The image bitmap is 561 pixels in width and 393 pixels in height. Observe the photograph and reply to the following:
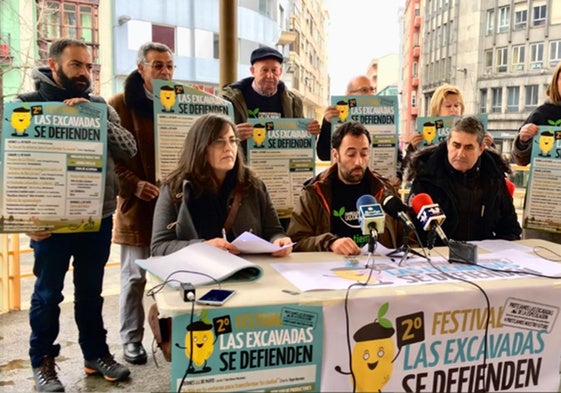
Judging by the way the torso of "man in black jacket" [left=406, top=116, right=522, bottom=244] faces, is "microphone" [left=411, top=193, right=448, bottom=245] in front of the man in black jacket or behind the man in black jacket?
in front

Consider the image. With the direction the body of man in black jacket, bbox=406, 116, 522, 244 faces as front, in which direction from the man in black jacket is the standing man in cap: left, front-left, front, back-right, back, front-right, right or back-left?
right

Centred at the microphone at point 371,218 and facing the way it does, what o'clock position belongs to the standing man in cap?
The standing man in cap is roughly at 11 o'clock from the microphone.

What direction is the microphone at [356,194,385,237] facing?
away from the camera

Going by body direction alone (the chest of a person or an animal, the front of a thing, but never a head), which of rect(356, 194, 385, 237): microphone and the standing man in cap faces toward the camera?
the standing man in cap

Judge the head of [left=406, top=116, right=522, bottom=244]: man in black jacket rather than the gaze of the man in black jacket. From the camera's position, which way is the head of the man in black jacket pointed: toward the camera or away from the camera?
toward the camera

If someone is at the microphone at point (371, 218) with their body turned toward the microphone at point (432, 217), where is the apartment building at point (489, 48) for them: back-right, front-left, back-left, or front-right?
front-left

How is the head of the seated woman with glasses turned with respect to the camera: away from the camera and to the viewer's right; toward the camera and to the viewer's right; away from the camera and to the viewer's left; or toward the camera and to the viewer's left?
toward the camera and to the viewer's right

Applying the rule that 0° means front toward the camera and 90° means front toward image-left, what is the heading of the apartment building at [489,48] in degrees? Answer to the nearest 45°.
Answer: approximately 45°

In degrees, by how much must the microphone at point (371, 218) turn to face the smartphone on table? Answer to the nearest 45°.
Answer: approximately 135° to its left

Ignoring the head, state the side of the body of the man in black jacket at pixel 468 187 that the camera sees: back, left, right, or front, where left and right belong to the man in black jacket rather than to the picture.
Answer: front

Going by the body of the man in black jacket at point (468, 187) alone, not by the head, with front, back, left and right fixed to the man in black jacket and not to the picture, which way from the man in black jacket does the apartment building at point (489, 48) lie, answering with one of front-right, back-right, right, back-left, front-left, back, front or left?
back

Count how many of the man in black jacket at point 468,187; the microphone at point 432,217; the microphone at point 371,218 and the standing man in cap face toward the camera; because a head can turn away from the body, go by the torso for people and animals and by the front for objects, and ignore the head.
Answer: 2
